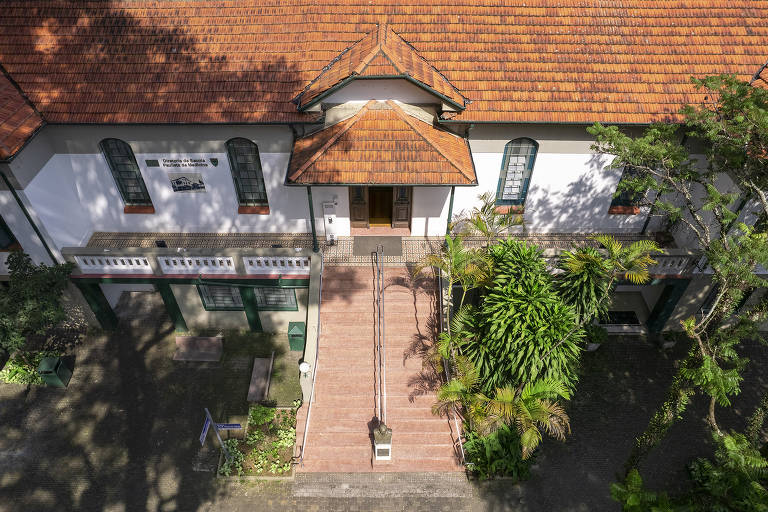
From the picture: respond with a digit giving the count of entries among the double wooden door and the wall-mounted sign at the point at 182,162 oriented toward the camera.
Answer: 2

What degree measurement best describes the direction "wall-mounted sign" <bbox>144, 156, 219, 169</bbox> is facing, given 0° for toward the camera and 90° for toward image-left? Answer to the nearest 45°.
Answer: approximately 0°

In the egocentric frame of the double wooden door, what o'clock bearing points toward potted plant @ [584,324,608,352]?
The potted plant is roughly at 10 o'clock from the double wooden door.

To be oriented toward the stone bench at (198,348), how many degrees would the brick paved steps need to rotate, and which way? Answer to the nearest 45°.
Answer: approximately 90° to its right

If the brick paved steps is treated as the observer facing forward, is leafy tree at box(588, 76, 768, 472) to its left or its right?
on its left

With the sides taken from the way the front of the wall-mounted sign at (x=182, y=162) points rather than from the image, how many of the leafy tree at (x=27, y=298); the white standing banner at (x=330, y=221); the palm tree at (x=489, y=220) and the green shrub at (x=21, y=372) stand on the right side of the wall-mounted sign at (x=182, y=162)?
2

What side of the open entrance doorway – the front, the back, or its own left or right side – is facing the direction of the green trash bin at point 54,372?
right

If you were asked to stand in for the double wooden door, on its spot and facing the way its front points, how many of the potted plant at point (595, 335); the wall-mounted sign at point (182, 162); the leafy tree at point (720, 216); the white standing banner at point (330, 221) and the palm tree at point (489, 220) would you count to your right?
2

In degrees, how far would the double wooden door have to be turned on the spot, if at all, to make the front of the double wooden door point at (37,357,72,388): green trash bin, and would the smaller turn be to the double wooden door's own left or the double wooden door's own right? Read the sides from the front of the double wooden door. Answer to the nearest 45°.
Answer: approximately 90° to the double wooden door's own right

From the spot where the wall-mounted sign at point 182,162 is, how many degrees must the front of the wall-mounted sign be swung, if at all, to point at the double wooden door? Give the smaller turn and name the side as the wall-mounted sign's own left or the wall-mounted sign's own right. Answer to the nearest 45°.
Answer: approximately 45° to the wall-mounted sign's own left

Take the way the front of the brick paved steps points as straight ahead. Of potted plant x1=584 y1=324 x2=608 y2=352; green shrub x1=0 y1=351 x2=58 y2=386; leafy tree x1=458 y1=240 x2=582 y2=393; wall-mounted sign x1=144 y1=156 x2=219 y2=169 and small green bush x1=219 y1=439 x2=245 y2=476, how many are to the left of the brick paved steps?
2

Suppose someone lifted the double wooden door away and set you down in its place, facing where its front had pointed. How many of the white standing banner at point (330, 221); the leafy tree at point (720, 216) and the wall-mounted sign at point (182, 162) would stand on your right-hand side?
2
